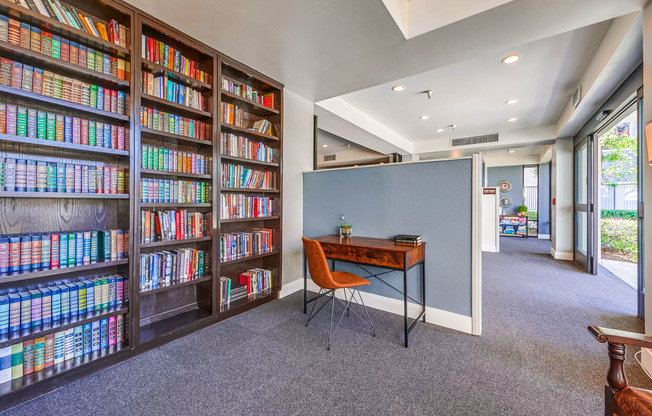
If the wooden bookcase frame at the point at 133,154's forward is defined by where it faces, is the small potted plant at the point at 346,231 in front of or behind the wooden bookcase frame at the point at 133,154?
in front

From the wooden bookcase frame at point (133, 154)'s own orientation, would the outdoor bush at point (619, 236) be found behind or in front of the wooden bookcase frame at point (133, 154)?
in front

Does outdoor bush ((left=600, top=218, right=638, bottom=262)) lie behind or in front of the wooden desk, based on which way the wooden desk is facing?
behind

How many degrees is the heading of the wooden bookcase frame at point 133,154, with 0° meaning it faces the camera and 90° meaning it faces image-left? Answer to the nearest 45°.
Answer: approximately 315°

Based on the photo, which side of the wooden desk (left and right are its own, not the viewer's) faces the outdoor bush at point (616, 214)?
back

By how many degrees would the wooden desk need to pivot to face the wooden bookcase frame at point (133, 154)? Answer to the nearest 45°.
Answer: approximately 45° to its right

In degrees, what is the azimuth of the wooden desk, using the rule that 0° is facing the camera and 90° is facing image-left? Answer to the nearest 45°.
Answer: approximately 45°

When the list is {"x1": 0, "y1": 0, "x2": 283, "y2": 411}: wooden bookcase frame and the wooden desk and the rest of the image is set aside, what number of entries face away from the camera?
0

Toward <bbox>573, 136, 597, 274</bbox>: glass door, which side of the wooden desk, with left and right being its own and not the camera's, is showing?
back

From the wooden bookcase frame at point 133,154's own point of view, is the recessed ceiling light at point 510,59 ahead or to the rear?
ahead
